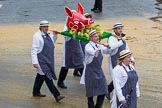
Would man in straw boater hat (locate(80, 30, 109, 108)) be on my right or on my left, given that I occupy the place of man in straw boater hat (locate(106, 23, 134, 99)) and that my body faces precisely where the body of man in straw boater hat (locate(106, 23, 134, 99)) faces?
on my right

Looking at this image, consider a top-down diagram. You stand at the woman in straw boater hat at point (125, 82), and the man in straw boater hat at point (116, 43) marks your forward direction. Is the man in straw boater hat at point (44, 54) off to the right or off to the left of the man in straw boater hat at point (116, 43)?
left

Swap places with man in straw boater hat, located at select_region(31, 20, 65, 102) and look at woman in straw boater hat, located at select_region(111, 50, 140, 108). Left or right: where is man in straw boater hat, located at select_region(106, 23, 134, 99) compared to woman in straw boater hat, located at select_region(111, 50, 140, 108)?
left
